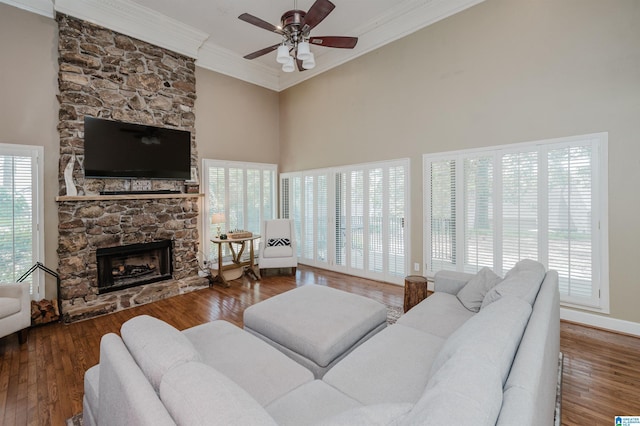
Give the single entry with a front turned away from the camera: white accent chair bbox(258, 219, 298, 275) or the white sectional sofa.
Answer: the white sectional sofa

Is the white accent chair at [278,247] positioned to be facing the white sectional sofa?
yes

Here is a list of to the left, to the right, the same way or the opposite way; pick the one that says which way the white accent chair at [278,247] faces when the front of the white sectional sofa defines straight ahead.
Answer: the opposite way

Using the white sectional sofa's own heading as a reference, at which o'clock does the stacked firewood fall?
The stacked firewood is roughly at 10 o'clock from the white sectional sofa.

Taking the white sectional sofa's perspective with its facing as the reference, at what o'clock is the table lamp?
The table lamp is roughly at 11 o'clock from the white sectional sofa.

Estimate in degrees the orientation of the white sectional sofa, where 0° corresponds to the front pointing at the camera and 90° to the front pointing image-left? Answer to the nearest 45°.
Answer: approximately 180°

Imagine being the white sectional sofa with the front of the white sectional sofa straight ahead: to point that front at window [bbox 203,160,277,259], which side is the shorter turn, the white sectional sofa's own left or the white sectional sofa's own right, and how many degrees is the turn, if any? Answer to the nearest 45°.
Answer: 0° — it already faces it

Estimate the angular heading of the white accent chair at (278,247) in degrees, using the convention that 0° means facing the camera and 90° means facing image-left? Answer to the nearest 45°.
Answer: approximately 0°

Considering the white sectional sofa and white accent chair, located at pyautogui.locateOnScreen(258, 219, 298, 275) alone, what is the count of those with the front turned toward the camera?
1

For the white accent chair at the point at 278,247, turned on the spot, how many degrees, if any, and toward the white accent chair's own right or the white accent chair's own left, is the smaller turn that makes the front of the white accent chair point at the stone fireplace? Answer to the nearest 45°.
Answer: approximately 45° to the white accent chair's own right
